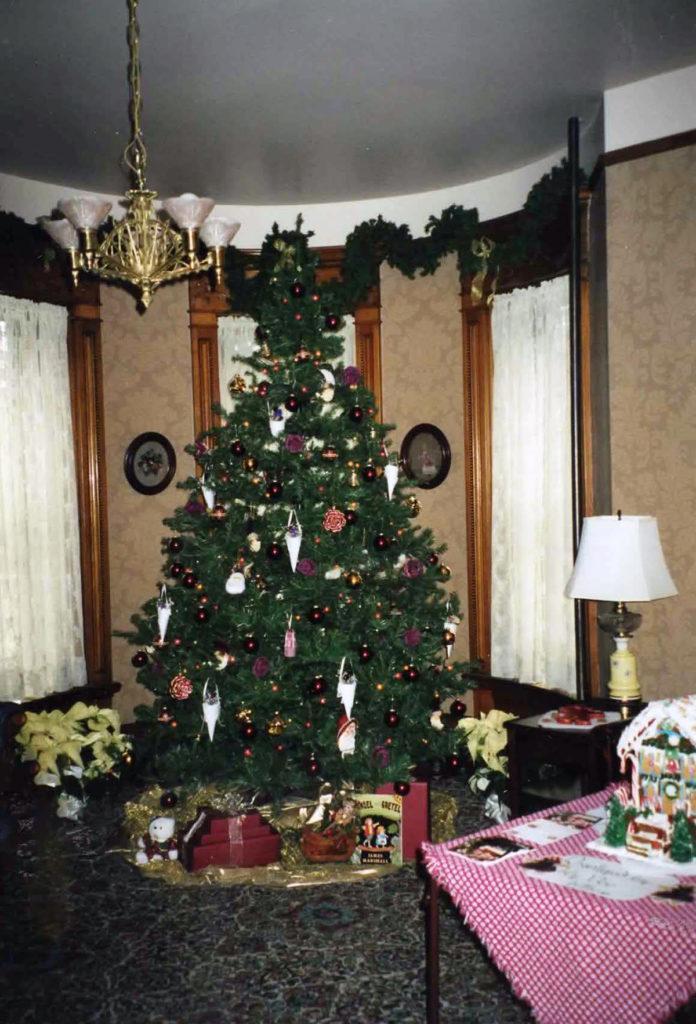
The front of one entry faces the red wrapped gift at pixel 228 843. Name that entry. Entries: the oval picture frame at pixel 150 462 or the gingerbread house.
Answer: the oval picture frame

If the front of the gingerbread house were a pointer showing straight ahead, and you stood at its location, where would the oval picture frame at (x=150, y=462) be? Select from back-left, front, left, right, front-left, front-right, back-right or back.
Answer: back-right

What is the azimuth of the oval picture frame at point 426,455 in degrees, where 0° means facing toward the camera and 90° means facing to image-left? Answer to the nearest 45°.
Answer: approximately 0°

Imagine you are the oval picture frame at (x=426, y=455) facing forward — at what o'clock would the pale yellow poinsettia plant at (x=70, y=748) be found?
The pale yellow poinsettia plant is roughly at 2 o'clock from the oval picture frame.

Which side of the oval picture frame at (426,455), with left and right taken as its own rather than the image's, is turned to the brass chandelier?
front

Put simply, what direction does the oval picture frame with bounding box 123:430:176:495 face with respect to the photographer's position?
facing the viewer

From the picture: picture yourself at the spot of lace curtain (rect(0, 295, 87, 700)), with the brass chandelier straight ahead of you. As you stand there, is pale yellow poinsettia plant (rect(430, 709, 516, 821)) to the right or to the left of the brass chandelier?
left

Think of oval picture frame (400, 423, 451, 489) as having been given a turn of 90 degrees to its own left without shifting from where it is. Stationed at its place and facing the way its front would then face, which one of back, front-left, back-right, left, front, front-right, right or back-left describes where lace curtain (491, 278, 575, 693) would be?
front-right

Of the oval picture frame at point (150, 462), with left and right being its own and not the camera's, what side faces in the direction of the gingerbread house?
front

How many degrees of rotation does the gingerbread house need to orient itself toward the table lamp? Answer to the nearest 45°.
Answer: approximately 180°

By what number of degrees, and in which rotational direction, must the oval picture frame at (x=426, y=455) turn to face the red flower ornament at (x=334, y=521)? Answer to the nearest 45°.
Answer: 0° — it already faces it

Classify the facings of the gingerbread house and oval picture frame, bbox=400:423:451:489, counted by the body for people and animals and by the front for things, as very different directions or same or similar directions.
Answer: same or similar directions

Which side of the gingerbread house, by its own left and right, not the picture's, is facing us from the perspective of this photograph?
front

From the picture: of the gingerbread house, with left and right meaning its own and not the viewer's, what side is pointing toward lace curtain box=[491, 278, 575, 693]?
back

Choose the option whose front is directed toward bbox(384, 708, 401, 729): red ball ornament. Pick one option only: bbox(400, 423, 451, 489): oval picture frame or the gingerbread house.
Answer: the oval picture frame
